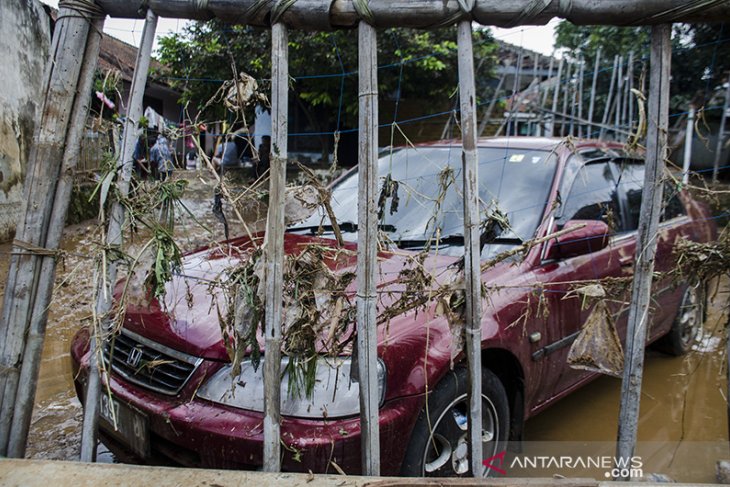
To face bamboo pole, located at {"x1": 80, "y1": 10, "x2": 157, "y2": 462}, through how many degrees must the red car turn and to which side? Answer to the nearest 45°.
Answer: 0° — it already faces it

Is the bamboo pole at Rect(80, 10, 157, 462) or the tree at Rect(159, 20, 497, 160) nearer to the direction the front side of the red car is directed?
the bamboo pole

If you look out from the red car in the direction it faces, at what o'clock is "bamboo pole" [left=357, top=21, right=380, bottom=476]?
The bamboo pole is roughly at 11 o'clock from the red car.

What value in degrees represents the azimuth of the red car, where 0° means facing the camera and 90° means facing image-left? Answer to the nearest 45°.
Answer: approximately 45°

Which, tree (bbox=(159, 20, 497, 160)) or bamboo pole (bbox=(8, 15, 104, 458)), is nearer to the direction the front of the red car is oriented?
the bamboo pole

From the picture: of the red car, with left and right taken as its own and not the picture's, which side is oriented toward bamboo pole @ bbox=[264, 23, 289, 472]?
front

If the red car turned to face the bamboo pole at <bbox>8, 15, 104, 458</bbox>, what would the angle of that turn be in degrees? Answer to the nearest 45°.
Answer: approximately 45° to its right

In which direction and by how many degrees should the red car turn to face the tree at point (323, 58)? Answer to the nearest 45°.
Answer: approximately 135° to its right
